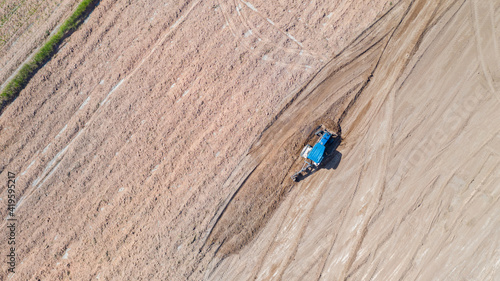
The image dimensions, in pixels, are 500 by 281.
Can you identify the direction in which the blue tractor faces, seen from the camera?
facing away from the viewer and to the right of the viewer
